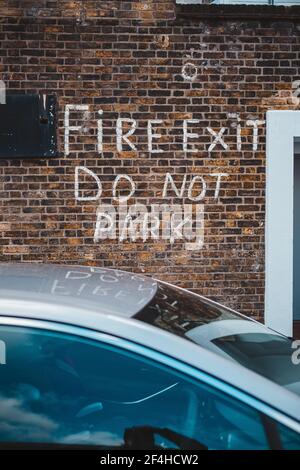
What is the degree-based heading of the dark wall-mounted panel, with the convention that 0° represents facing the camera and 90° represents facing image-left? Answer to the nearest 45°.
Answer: approximately 0°
